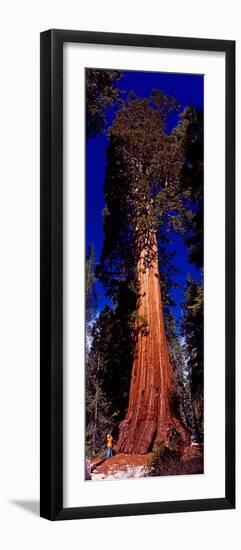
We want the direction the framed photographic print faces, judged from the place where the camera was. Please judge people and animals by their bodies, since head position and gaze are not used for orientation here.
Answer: facing the viewer and to the right of the viewer
